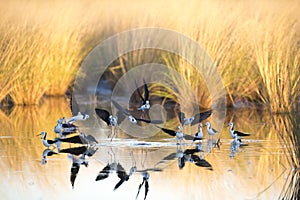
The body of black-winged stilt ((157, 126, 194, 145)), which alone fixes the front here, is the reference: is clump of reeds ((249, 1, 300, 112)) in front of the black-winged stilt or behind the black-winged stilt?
behind
